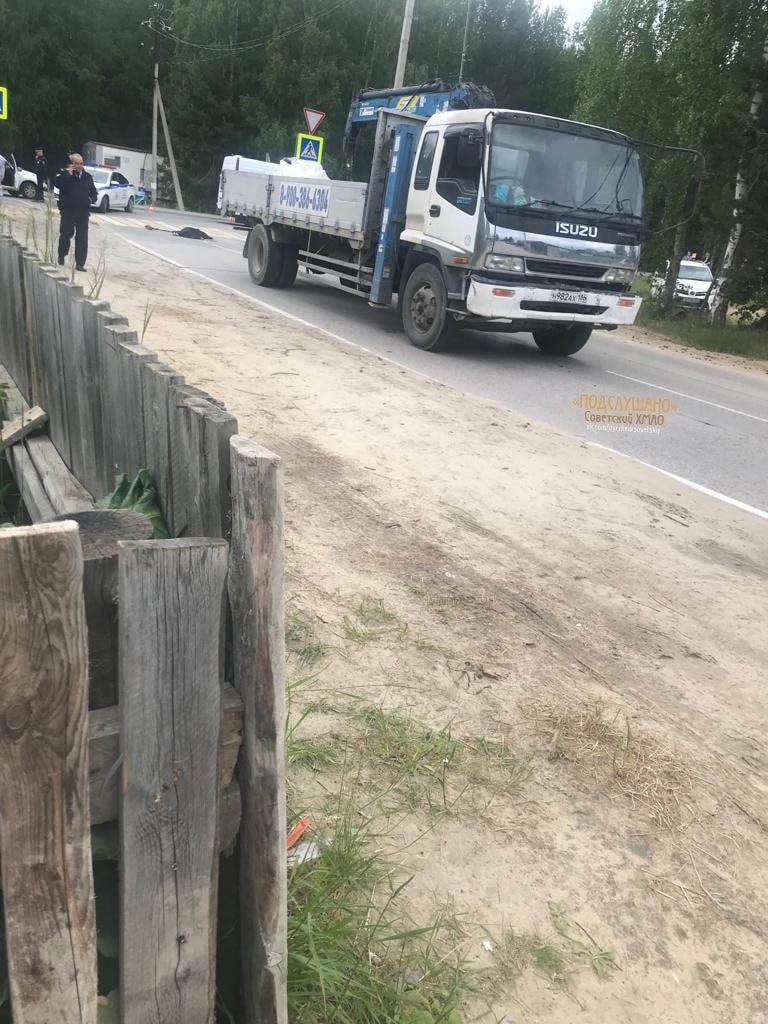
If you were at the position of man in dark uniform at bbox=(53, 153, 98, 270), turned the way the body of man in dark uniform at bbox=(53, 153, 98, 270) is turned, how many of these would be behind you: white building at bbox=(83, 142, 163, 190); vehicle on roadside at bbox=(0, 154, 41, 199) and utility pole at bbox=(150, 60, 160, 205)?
3

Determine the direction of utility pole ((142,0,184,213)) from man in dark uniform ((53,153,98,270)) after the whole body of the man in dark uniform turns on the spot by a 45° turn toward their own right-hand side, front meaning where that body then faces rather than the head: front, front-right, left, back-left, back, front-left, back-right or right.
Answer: back-right

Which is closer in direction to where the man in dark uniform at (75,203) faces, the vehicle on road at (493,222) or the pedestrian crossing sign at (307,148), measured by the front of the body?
the vehicle on road

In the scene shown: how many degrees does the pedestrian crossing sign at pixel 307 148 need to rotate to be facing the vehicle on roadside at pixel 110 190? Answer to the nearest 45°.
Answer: approximately 135° to its right

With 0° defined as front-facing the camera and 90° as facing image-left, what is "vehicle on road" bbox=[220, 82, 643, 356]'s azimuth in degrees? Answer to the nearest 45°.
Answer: approximately 315°

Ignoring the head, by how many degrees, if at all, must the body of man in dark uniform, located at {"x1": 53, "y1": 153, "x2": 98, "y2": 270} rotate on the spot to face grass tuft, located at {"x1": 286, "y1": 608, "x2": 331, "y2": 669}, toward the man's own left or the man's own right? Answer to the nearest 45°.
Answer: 0° — they already face it

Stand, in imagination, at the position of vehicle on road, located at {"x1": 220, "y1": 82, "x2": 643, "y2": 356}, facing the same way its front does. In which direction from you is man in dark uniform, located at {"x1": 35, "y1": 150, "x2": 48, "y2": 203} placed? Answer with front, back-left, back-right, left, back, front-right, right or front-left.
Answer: back

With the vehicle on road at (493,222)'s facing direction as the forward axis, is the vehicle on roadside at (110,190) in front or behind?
behind

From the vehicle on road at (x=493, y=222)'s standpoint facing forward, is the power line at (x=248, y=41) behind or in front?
behind

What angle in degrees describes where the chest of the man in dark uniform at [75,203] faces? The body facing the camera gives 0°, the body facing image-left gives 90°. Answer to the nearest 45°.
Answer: approximately 0°

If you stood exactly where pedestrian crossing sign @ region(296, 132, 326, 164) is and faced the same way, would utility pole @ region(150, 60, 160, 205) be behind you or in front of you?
behind

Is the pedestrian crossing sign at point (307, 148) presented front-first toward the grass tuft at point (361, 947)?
yes

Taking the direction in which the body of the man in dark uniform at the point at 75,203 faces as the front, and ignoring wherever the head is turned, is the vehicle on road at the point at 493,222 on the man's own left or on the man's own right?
on the man's own left

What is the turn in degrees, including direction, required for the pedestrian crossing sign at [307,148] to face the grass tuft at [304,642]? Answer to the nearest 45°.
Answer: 0° — it already faces it

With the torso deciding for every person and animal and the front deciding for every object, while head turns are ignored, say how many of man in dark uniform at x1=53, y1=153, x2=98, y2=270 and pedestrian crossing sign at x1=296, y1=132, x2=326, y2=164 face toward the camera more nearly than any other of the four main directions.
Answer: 2
